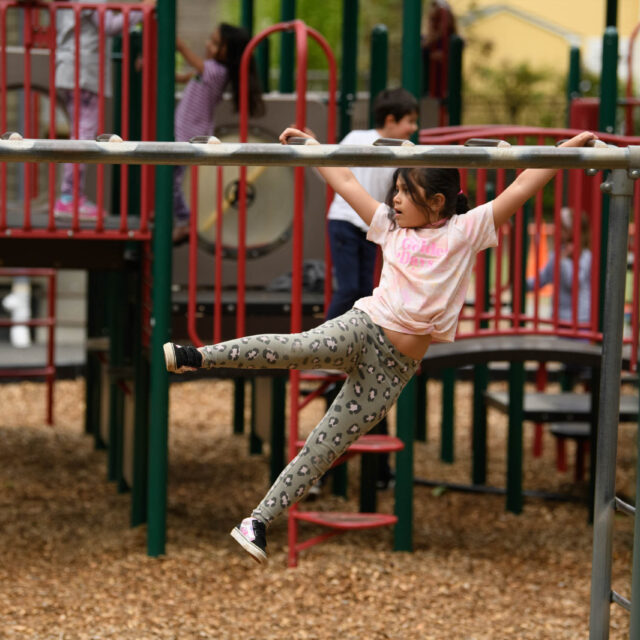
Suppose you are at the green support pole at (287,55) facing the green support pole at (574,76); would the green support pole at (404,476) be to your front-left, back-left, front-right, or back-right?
front-right

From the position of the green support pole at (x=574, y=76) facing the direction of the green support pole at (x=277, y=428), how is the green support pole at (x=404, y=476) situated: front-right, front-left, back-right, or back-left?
front-left

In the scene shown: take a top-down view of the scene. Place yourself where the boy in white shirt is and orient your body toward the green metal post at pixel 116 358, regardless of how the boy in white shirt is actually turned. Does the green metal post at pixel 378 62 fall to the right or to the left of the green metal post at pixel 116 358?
right

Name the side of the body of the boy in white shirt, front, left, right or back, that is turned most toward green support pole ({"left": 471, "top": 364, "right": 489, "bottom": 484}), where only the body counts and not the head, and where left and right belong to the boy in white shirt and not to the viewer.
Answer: left

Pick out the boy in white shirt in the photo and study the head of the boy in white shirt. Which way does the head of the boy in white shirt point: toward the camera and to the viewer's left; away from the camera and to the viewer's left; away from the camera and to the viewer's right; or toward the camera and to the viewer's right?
toward the camera and to the viewer's right
